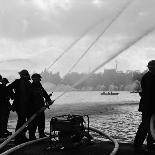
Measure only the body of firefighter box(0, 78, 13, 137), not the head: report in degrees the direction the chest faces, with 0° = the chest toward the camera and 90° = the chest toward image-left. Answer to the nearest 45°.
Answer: approximately 270°

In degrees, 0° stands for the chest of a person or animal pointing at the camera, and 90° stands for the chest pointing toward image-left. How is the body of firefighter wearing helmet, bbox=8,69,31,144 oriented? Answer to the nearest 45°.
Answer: approximately 225°

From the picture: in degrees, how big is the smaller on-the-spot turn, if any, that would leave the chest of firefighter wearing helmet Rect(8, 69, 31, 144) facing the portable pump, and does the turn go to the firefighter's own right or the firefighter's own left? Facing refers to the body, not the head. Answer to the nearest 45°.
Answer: approximately 90° to the firefighter's own right

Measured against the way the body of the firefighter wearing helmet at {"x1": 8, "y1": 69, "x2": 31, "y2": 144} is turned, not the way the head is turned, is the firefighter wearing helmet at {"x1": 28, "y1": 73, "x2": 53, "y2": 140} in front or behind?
in front
